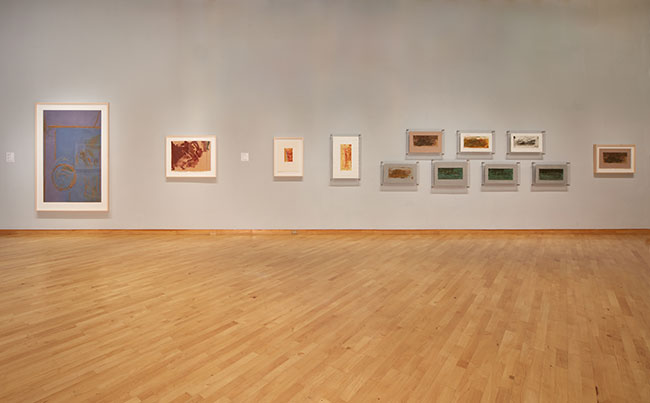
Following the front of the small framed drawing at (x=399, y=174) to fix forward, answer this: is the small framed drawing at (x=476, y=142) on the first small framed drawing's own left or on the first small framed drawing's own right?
on the first small framed drawing's own left

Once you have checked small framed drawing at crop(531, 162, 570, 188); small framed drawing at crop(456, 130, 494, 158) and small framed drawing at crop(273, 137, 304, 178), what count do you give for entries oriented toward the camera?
3

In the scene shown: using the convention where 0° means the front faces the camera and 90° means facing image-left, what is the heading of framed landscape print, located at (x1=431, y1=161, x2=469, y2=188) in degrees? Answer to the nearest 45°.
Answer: approximately 0°

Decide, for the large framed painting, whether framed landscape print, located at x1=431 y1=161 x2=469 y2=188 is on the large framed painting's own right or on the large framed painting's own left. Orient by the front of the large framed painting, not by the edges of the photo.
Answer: on the large framed painting's own left

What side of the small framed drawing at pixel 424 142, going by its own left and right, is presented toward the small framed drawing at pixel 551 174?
left

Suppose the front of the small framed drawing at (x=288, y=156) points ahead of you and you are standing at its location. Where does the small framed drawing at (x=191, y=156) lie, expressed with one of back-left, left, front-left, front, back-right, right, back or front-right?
right

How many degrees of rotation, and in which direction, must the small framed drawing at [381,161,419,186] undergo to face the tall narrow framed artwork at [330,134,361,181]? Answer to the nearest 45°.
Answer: approximately 90° to its right

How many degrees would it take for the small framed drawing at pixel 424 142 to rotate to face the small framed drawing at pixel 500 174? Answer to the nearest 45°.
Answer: approximately 90° to its left

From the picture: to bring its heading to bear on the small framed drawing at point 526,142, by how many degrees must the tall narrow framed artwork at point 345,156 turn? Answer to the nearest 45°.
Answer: approximately 90° to its left
